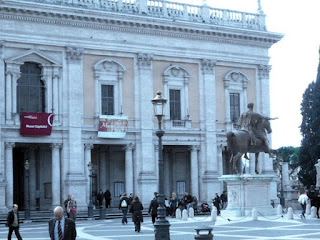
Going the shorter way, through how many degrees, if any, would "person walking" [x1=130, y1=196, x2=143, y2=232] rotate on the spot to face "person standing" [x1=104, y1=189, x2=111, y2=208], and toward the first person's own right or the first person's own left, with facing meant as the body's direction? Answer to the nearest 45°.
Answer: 0° — they already face them

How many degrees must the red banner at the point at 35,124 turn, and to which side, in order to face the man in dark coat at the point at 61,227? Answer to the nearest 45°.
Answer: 0° — it already faces them

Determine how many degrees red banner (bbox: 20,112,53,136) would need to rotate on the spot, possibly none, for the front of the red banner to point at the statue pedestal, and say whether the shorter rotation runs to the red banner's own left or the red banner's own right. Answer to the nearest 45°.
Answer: approximately 45° to the red banner's own left

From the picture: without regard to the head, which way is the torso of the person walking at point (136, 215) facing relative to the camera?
away from the camera

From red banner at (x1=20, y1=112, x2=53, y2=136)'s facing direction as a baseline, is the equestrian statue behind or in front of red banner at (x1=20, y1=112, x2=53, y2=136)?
in front

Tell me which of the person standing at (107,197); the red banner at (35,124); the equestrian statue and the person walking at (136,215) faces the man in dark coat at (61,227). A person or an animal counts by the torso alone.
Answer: the red banner

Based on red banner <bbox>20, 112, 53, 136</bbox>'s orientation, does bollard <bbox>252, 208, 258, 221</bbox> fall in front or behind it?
in front
